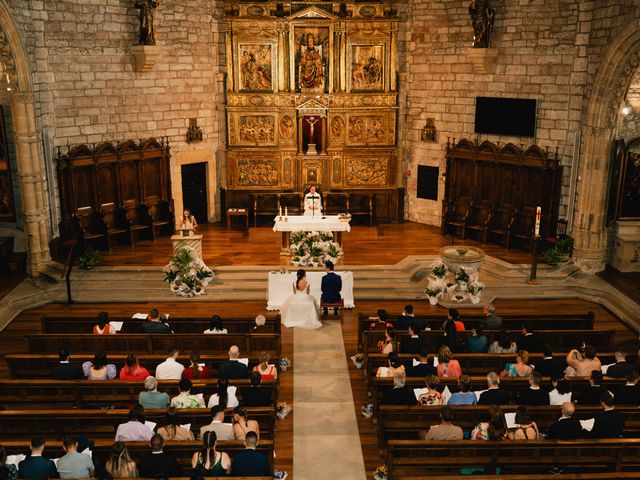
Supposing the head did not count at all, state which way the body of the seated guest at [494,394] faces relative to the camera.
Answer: away from the camera

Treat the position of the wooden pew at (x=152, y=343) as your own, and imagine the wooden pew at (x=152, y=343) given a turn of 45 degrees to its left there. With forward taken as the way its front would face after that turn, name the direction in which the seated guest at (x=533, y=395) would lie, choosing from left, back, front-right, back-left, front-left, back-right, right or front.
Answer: back

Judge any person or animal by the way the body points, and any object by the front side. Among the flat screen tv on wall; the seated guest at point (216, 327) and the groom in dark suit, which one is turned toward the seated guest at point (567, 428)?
the flat screen tv on wall

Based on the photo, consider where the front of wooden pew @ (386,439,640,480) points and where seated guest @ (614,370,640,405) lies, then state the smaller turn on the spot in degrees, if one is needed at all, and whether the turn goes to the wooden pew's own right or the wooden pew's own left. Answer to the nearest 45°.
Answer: approximately 45° to the wooden pew's own right

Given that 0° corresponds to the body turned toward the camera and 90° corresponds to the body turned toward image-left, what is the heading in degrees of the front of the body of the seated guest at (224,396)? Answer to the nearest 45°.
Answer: approximately 180°

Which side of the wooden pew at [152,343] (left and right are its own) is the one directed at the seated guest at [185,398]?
back

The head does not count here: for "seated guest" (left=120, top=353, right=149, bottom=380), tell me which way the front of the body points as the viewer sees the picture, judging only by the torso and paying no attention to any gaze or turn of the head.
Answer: away from the camera

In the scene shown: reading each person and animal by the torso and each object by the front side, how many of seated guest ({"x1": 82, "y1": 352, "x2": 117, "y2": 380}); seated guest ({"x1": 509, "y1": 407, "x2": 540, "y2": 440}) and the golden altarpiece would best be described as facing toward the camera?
1

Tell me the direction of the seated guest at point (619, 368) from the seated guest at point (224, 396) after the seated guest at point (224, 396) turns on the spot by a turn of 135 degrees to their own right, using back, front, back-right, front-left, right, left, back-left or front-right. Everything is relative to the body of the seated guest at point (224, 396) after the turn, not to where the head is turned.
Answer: front-left

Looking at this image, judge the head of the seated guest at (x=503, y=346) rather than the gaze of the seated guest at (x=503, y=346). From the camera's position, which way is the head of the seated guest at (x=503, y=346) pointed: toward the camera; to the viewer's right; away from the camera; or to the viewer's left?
away from the camera

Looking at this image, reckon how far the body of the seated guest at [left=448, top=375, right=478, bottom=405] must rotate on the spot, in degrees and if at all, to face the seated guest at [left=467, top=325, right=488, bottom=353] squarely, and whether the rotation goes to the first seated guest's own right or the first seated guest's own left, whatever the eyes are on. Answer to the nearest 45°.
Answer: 0° — they already face them

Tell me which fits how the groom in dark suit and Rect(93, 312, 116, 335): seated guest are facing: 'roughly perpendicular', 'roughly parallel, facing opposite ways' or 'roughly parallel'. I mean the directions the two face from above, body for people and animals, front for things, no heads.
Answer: roughly parallel

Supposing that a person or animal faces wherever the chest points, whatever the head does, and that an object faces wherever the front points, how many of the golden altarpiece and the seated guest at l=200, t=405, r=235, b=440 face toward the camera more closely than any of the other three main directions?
1

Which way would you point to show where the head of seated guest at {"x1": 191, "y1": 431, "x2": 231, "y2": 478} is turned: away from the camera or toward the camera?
away from the camera

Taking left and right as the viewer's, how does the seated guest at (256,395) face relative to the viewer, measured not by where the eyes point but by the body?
facing away from the viewer
